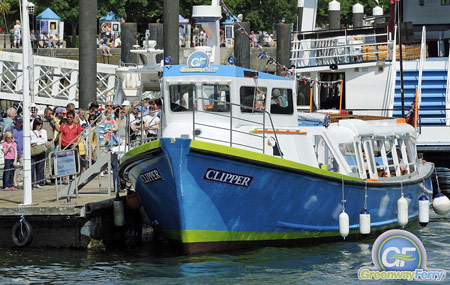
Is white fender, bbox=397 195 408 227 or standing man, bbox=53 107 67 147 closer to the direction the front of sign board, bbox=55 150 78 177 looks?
the white fender

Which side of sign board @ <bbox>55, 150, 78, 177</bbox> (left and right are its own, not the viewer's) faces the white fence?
back

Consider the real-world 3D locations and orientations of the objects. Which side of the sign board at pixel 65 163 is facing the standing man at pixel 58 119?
back

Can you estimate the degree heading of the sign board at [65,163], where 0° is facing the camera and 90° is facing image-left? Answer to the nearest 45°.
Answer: approximately 0°

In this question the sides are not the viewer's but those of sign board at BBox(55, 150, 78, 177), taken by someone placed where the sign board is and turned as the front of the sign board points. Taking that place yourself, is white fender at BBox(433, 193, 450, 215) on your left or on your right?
on your left

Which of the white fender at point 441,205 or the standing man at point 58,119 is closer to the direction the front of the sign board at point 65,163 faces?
the white fender

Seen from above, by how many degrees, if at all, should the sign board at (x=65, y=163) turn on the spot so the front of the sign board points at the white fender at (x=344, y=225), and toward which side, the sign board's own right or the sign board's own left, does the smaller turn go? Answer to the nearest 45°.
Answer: approximately 90° to the sign board's own left

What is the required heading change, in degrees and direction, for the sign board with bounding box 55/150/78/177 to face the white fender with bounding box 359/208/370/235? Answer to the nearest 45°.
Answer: approximately 90° to its left

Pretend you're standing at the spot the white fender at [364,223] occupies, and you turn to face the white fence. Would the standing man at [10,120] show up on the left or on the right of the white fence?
left

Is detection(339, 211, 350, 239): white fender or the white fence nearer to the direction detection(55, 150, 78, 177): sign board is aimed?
the white fender
